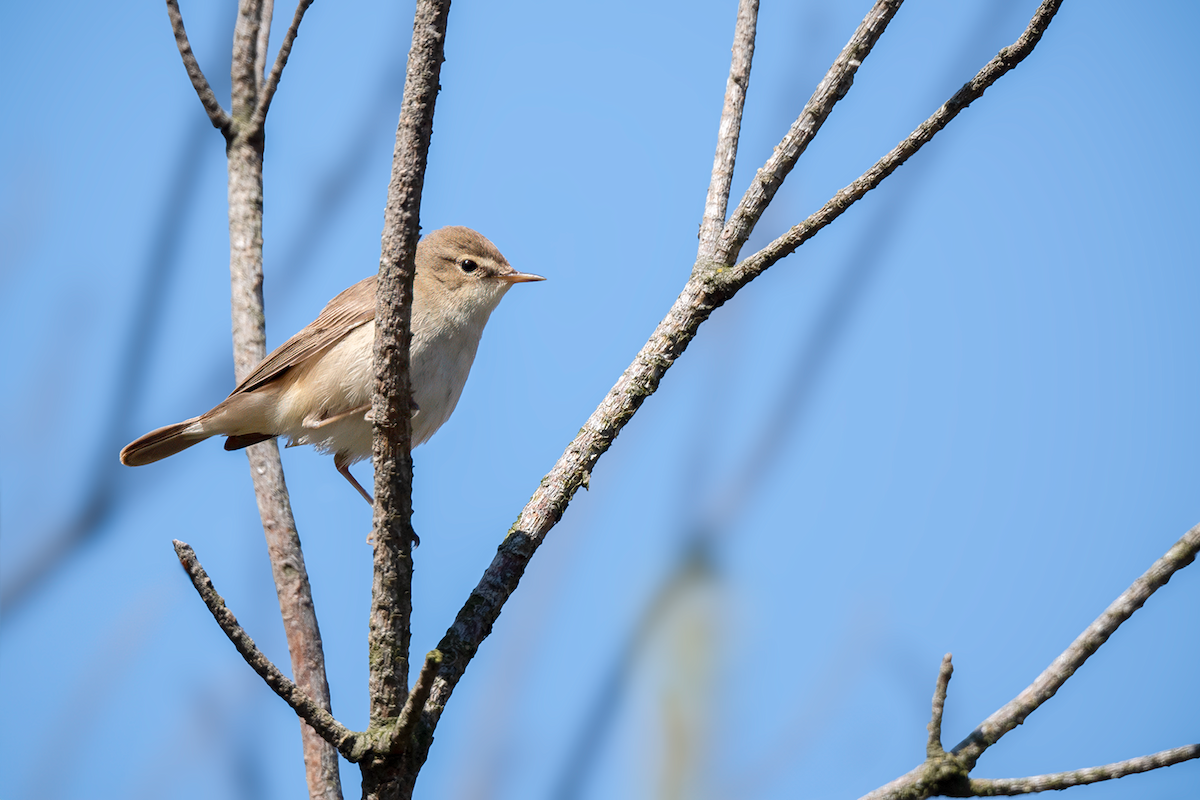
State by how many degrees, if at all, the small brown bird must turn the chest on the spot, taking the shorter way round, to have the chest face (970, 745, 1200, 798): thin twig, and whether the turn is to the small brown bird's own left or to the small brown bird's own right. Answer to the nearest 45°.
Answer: approximately 45° to the small brown bird's own right

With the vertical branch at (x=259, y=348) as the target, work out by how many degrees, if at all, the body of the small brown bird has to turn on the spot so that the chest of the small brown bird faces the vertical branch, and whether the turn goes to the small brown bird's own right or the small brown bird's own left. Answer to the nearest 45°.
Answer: approximately 135° to the small brown bird's own right

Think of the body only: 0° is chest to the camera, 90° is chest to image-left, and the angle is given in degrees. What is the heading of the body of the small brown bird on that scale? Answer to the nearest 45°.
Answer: approximately 270°
